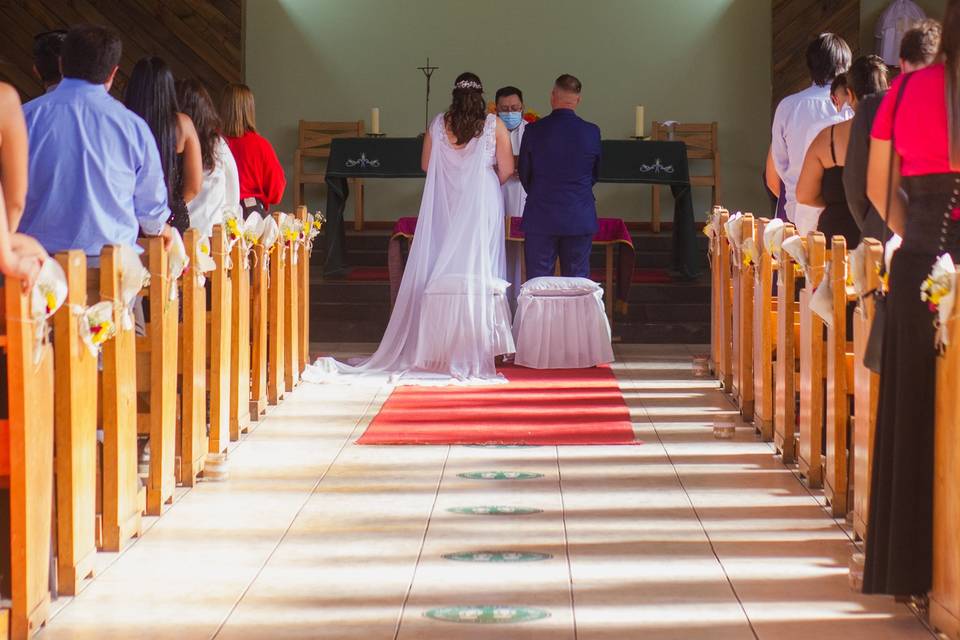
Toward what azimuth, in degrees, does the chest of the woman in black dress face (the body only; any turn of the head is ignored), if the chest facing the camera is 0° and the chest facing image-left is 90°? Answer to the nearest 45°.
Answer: approximately 180°

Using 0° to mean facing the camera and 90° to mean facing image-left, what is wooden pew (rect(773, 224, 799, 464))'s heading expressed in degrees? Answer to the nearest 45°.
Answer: approximately 180°

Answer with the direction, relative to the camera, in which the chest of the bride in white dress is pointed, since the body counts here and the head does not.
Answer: away from the camera

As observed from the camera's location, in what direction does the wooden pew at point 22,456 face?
facing away from the viewer

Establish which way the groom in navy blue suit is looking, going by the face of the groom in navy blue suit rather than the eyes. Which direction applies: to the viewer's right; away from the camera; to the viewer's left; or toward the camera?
away from the camera

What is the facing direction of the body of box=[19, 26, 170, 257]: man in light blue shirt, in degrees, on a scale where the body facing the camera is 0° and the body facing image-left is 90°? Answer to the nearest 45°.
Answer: approximately 180°

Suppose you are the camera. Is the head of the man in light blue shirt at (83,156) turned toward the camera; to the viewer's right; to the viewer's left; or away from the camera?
away from the camera

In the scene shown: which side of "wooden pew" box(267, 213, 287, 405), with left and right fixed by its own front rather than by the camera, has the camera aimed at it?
back

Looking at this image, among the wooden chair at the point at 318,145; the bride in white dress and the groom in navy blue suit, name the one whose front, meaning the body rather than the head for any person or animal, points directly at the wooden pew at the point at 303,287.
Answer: the wooden chair
